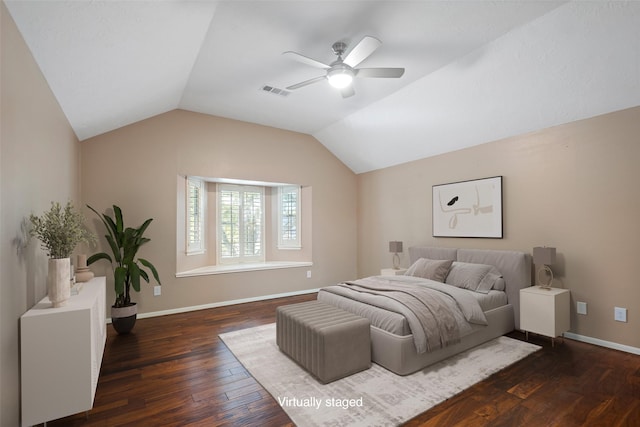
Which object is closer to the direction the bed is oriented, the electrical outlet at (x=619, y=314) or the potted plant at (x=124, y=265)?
the potted plant

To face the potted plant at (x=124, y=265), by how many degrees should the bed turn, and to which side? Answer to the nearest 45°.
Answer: approximately 45° to its right

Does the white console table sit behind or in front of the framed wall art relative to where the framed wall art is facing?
in front

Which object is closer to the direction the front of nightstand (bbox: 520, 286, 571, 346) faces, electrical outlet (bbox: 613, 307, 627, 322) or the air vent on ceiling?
the air vent on ceiling

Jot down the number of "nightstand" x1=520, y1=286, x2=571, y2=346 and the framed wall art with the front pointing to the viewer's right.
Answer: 0

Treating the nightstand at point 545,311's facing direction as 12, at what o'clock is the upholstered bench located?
The upholstered bench is roughly at 12 o'clock from the nightstand.

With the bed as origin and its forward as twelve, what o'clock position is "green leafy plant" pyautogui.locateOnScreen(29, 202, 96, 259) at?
The green leafy plant is roughly at 12 o'clock from the bed.

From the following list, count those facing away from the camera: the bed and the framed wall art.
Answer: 0

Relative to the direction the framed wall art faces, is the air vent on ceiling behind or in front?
in front

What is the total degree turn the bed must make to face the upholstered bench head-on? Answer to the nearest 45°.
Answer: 0° — it already faces it

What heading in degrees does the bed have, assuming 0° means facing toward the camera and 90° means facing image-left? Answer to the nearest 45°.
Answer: approximately 45°
